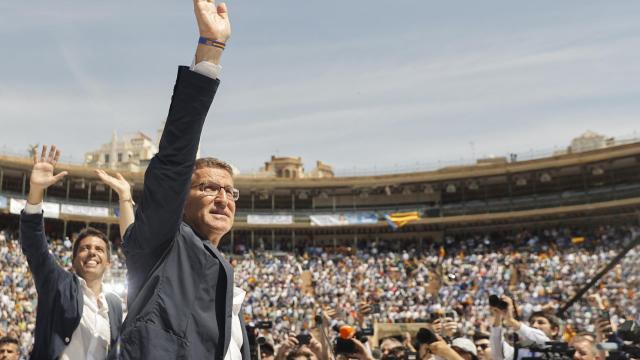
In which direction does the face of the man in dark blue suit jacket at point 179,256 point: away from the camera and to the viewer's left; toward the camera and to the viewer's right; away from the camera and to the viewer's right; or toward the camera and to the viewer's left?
toward the camera and to the viewer's right

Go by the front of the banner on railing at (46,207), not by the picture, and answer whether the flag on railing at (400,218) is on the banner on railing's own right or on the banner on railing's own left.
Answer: on the banner on railing's own left

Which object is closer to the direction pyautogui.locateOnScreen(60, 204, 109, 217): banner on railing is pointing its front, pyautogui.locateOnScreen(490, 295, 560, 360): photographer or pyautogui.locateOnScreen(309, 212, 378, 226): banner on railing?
the photographer

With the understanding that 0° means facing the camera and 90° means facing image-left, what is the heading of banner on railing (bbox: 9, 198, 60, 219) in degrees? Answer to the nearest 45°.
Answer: approximately 0°

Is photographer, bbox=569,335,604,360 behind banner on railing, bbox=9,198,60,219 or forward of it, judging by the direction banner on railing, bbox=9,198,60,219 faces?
forward

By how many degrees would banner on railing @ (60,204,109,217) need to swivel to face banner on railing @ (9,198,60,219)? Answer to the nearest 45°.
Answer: approximately 45° to its right

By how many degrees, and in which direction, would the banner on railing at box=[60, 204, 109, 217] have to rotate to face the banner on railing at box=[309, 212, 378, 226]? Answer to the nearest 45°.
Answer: approximately 90° to its left
